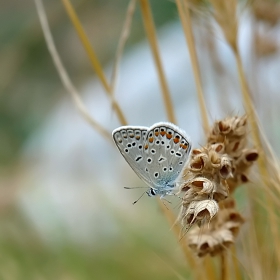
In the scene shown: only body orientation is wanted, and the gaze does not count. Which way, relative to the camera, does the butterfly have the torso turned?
to the viewer's left
